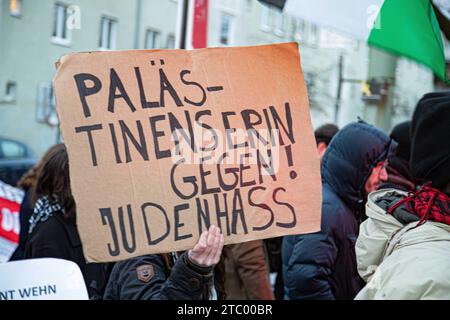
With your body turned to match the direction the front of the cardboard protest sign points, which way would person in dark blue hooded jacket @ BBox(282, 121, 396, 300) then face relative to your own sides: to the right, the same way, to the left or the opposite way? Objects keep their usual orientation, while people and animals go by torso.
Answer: to the left

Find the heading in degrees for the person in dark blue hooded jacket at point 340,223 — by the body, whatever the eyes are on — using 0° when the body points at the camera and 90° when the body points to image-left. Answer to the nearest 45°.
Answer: approximately 270°

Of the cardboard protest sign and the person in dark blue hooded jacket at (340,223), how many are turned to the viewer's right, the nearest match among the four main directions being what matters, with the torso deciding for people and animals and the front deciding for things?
1

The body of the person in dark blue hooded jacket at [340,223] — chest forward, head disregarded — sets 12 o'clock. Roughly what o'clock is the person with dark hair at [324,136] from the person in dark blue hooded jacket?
The person with dark hair is roughly at 9 o'clock from the person in dark blue hooded jacket.

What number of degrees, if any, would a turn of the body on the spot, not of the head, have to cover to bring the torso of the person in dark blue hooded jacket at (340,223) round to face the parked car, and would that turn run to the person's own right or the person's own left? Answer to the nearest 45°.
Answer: approximately 135° to the person's own left

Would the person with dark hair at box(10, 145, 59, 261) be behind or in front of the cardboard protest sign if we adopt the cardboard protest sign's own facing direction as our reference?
behind

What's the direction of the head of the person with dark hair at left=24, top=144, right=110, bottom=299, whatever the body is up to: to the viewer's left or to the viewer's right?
to the viewer's right

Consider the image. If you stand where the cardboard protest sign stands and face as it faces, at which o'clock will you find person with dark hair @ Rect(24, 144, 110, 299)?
The person with dark hair is roughly at 5 o'clock from the cardboard protest sign.

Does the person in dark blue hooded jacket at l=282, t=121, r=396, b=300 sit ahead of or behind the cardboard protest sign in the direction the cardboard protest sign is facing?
behind
